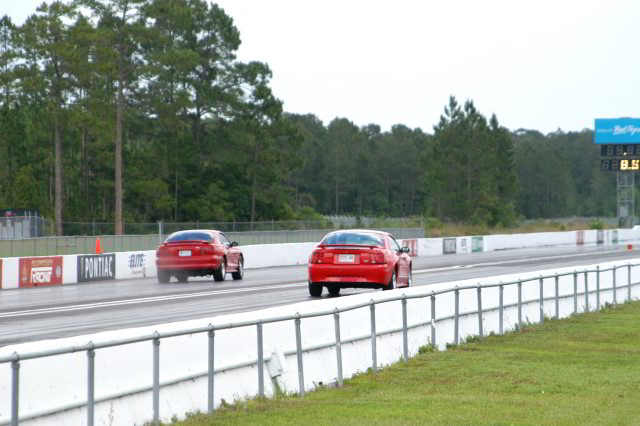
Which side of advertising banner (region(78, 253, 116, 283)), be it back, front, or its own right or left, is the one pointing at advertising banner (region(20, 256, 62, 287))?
right

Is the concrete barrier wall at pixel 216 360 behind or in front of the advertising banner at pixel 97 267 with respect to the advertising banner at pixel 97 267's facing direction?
in front

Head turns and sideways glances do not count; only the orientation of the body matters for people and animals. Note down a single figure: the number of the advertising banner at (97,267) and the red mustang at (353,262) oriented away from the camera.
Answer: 1

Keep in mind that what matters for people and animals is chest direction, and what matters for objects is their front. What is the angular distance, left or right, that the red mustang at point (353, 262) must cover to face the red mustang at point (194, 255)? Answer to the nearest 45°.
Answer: approximately 45° to its left

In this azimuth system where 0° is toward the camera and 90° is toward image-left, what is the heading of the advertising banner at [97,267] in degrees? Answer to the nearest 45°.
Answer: approximately 315°

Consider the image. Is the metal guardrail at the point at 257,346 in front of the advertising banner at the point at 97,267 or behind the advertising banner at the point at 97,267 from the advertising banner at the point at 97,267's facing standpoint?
in front

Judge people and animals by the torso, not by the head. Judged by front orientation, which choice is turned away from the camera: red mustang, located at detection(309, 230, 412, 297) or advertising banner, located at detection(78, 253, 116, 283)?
the red mustang

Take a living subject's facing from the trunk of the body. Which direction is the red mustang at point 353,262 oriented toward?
away from the camera

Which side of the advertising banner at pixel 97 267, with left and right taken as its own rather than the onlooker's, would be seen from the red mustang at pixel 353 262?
front

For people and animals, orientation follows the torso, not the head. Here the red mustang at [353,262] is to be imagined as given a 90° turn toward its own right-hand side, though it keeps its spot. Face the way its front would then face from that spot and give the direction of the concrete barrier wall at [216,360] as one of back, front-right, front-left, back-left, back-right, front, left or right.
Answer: right

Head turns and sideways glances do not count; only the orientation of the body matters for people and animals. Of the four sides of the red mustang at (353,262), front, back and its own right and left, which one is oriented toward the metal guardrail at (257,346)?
back
